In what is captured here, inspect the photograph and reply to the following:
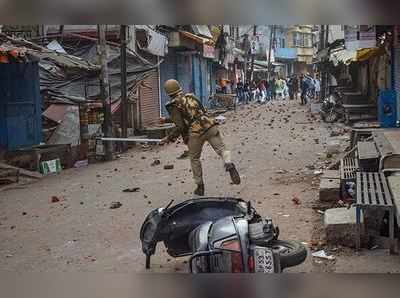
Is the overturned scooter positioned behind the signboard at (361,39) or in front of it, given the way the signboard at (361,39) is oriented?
in front

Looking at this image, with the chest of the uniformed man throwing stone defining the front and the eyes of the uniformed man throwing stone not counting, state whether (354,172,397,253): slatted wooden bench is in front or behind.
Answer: behind

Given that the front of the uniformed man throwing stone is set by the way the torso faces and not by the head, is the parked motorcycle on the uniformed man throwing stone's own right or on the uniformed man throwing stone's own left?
on the uniformed man throwing stone's own right

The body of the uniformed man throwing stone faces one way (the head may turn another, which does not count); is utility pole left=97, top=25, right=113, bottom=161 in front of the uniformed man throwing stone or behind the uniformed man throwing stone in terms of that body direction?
in front

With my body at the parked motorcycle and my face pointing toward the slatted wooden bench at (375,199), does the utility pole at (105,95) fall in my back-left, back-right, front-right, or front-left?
front-right

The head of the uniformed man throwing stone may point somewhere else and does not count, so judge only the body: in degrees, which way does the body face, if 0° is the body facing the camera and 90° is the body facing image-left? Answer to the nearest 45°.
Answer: approximately 135°
